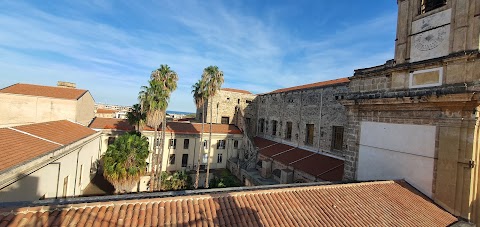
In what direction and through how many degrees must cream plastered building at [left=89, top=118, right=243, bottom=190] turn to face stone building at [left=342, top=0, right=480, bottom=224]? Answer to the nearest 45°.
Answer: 0° — it already faces it

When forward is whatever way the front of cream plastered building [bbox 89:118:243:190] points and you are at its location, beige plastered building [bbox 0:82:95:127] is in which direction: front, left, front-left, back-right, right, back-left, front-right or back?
right

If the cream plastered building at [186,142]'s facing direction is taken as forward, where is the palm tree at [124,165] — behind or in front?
in front

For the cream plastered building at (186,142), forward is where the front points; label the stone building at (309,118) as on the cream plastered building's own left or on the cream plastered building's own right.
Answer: on the cream plastered building's own left

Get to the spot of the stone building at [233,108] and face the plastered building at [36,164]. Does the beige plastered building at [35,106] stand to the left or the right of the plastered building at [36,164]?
right

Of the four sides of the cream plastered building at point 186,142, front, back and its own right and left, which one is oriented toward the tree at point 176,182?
front

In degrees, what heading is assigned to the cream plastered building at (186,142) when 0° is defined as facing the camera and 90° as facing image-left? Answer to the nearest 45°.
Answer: approximately 0°

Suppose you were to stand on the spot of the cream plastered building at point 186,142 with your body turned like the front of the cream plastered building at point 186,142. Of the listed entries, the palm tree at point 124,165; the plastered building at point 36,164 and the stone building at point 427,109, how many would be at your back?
0

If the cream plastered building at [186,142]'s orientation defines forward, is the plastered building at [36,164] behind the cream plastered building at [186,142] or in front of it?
in front

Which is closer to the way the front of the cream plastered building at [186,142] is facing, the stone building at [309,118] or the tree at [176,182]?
the tree

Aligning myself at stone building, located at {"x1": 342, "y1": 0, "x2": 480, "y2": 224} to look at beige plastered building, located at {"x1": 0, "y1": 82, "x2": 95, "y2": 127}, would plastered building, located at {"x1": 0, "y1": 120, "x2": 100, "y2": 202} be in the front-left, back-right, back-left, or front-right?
front-left
